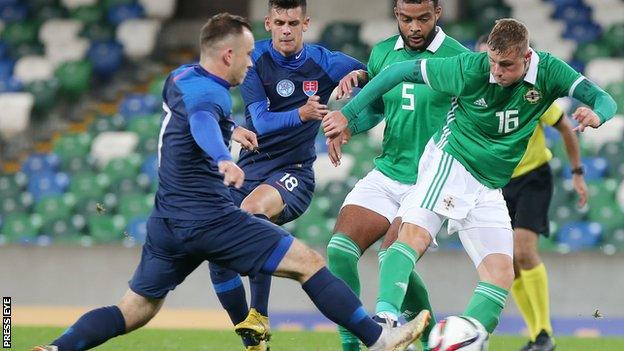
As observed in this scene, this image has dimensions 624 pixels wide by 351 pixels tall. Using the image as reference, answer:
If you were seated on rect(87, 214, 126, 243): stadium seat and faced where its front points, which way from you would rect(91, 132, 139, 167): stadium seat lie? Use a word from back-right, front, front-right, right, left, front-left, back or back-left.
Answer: back

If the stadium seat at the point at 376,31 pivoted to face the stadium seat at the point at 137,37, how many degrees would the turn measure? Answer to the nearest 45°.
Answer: approximately 90° to its right

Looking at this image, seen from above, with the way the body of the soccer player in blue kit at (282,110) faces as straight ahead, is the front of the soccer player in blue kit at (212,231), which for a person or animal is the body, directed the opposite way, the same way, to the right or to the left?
to the left

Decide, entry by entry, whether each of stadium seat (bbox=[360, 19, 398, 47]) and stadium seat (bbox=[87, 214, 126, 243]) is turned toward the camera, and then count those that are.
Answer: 2

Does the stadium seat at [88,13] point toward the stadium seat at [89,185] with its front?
yes

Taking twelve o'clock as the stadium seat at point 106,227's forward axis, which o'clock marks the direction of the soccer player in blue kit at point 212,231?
The soccer player in blue kit is roughly at 12 o'clock from the stadium seat.

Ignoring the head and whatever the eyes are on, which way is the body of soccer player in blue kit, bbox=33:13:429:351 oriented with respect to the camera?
to the viewer's right

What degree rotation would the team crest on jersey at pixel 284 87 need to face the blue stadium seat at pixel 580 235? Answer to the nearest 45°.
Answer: approximately 135° to its left

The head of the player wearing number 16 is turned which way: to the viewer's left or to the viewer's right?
to the viewer's left
